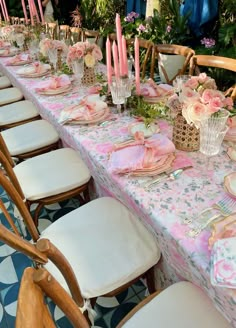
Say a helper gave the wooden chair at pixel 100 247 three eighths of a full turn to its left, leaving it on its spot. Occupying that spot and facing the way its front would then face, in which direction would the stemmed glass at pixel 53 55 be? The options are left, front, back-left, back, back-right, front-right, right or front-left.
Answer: right

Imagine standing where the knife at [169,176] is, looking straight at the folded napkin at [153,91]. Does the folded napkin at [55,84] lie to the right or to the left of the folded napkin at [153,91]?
left

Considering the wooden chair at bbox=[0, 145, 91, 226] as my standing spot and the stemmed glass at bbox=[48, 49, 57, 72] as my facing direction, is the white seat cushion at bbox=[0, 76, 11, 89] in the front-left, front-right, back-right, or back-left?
front-left

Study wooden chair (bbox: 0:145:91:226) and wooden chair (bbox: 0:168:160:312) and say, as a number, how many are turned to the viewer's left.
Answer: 0

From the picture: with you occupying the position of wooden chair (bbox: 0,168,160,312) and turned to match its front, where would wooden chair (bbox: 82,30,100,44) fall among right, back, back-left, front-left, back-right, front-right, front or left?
front-left

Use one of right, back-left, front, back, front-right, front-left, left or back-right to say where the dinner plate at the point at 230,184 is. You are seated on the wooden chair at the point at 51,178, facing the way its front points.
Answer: right

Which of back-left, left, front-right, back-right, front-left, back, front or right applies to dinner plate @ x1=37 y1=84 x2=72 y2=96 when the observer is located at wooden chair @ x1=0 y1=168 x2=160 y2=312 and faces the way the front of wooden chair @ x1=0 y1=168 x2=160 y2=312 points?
front-left

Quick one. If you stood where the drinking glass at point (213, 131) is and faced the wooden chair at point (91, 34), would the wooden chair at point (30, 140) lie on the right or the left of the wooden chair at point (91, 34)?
left

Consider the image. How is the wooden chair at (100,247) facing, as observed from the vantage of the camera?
facing away from the viewer and to the right of the viewer

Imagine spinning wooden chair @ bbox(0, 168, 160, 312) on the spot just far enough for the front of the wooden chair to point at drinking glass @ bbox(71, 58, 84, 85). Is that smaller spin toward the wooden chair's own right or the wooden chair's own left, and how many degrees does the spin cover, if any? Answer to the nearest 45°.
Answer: approximately 45° to the wooden chair's own left

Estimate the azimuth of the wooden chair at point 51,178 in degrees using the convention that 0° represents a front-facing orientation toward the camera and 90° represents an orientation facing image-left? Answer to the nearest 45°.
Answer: approximately 225°
